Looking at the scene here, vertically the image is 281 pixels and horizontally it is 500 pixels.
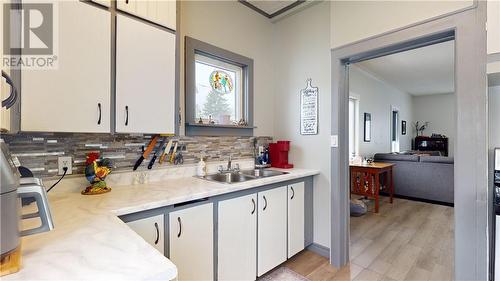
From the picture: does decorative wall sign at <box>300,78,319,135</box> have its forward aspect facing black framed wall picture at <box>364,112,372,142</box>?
no

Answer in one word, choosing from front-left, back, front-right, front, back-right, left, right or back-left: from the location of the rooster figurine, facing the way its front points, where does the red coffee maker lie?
back

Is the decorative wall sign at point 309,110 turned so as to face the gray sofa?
no

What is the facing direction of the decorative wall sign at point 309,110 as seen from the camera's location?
facing the viewer and to the left of the viewer

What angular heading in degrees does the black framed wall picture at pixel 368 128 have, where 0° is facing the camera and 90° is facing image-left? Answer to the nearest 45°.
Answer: approximately 315°

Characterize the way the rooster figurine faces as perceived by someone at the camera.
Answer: facing to the left of the viewer

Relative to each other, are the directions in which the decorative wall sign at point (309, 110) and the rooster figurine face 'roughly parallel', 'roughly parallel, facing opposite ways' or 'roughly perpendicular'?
roughly parallel

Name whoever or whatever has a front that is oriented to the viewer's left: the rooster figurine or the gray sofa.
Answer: the rooster figurine

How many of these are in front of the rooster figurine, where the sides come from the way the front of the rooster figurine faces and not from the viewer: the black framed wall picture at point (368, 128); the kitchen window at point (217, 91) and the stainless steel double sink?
0
